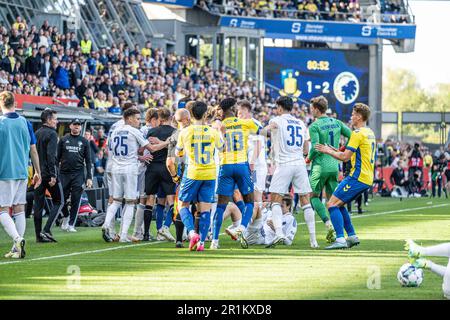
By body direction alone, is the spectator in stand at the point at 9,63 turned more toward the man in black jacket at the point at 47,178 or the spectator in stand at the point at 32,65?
the man in black jacket

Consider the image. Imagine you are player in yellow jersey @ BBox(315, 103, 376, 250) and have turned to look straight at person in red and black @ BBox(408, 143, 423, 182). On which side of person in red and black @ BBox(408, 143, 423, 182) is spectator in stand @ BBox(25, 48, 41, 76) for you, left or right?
left

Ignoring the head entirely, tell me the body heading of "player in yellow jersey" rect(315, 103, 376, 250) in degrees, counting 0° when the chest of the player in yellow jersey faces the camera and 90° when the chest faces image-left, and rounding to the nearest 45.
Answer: approximately 90°

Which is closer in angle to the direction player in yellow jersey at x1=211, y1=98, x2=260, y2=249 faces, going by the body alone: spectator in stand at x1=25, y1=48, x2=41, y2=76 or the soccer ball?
the spectator in stand

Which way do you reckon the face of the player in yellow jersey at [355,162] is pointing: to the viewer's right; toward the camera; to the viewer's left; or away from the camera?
to the viewer's left

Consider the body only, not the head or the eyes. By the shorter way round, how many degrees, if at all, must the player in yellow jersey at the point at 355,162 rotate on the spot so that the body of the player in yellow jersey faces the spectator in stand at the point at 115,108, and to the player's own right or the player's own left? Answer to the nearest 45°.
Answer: approximately 45° to the player's own right

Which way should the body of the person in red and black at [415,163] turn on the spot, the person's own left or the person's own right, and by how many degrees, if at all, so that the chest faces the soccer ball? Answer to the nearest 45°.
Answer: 0° — they already face it

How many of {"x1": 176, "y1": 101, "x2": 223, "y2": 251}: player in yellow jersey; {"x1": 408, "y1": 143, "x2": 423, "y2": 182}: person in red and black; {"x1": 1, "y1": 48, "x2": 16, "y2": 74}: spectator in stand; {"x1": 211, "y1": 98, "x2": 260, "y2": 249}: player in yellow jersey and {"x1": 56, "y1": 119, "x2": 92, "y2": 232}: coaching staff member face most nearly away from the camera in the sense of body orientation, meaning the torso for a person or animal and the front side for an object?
2

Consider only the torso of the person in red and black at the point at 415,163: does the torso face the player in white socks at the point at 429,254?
yes

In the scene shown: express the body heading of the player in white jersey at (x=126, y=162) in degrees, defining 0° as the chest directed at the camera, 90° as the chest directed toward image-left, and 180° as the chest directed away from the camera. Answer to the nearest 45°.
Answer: approximately 225°

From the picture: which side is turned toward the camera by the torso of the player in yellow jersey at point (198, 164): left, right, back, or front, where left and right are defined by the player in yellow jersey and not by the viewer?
back

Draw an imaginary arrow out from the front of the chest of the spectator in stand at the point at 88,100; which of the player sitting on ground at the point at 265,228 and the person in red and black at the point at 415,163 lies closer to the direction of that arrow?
the player sitting on ground

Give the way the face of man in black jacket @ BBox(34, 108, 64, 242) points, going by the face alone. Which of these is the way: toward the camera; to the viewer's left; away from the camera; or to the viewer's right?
to the viewer's right

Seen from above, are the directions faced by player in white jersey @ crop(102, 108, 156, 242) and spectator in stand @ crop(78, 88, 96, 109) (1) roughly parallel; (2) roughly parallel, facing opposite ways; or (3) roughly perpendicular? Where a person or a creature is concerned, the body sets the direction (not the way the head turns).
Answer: roughly perpendicular

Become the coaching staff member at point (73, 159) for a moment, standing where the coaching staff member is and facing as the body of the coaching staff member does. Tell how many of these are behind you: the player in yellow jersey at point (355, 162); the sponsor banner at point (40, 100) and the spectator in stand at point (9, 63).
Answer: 2
